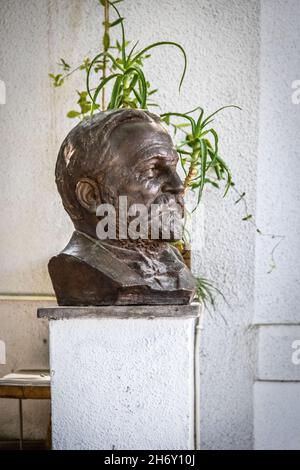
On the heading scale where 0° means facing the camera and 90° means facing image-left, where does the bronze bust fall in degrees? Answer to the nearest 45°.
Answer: approximately 315°
